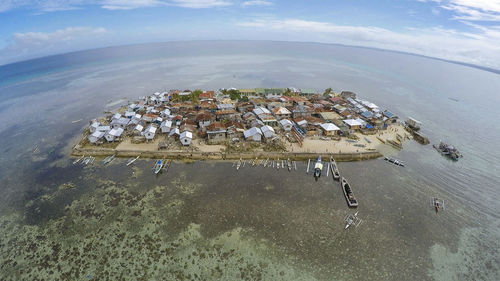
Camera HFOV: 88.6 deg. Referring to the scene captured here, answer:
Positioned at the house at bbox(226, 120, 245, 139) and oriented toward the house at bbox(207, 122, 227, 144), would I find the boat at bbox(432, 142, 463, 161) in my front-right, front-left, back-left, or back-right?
back-left

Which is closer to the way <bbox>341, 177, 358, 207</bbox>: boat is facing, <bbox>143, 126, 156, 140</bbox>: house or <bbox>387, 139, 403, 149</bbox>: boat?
the boat

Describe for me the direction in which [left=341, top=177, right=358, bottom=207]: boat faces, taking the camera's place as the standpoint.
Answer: facing away from the viewer

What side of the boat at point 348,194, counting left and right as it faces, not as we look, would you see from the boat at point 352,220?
back

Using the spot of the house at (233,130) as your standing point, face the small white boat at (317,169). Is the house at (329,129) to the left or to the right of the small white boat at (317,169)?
left
